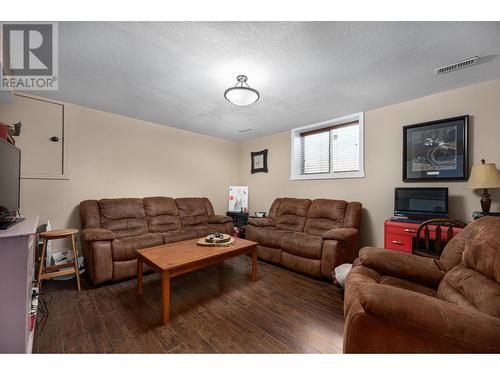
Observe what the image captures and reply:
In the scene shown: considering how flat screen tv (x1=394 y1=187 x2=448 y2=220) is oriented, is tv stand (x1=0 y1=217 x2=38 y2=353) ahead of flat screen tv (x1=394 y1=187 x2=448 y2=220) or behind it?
ahead

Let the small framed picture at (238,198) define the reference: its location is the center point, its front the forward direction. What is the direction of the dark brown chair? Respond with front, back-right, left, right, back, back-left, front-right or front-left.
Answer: front-left

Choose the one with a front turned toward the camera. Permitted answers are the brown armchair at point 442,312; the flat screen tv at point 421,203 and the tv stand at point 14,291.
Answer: the flat screen tv

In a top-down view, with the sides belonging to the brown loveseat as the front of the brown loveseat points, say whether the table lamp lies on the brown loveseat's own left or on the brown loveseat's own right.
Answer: on the brown loveseat's own left

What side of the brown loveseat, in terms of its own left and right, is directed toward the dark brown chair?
left

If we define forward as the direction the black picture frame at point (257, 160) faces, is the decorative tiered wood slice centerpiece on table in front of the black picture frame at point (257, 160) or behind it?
in front

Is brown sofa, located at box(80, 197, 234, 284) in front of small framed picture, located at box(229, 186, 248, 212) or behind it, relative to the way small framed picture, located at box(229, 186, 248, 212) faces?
in front

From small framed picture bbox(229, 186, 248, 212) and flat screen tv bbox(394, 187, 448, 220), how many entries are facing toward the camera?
2

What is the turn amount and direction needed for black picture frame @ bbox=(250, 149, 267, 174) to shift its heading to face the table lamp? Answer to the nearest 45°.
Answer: approximately 90° to its left

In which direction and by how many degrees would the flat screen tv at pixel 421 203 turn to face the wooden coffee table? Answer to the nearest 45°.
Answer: approximately 45° to its right

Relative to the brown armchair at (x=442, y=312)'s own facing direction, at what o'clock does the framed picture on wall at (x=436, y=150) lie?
The framed picture on wall is roughly at 3 o'clock from the brown armchair.

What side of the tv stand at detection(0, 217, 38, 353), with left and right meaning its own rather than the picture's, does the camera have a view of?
right
